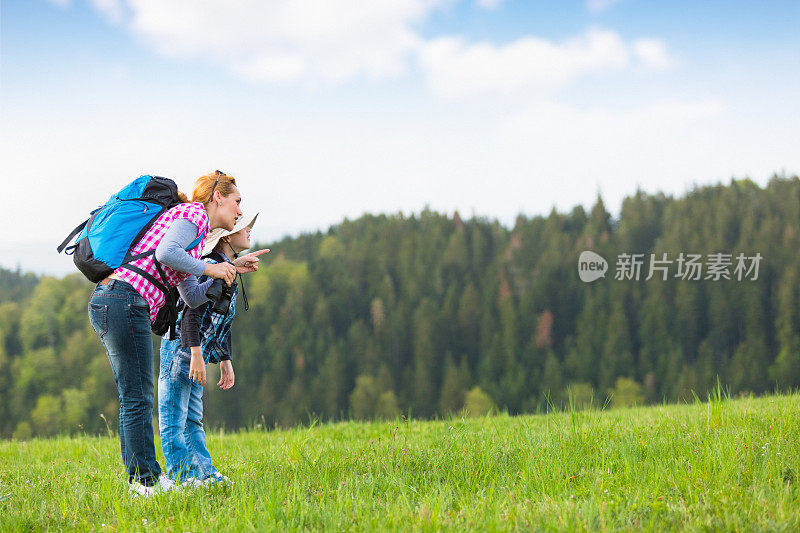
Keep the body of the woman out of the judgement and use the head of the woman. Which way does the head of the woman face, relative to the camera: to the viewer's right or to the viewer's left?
to the viewer's right

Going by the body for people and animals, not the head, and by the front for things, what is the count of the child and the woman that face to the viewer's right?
2

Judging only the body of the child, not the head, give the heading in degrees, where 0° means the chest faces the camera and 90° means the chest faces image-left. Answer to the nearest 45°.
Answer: approximately 270°

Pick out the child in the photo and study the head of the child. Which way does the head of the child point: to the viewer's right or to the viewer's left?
to the viewer's right

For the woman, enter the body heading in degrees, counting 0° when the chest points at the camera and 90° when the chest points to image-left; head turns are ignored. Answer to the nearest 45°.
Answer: approximately 270°
